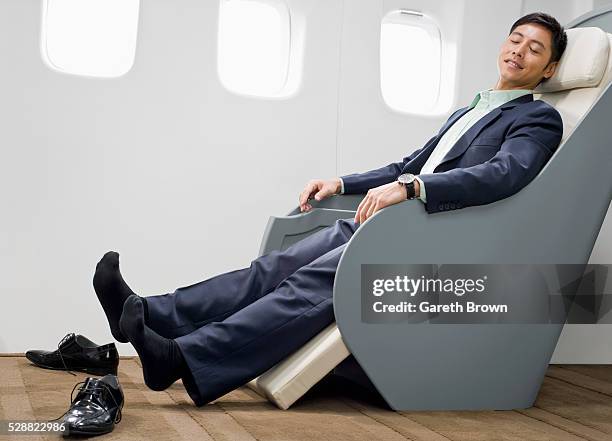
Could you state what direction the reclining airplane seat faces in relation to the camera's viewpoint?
facing to the left of the viewer

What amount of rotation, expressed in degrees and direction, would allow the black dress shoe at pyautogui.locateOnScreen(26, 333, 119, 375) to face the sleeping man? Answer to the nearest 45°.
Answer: approximately 135° to its left

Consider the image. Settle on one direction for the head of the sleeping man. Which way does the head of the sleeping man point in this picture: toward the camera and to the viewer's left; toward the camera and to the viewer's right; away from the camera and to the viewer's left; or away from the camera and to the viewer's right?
toward the camera and to the viewer's left

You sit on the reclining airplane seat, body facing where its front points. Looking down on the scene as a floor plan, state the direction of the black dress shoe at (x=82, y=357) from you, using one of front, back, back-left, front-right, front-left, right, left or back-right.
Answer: front

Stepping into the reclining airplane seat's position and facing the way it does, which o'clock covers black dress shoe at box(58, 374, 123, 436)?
The black dress shoe is roughly at 11 o'clock from the reclining airplane seat.

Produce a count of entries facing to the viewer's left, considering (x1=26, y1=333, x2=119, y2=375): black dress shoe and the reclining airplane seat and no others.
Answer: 2

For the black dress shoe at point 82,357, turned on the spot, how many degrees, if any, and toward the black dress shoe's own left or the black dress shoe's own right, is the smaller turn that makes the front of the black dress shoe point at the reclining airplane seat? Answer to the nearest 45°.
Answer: approximately 135° to the black dress shoe's own left

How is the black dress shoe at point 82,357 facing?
to the viewer's left

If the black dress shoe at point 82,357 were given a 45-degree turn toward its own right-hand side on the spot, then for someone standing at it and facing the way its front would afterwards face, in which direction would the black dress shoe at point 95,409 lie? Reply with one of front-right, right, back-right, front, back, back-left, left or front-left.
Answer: back-left

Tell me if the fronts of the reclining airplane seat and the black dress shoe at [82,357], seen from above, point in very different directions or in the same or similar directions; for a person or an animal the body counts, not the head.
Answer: same or similar directions
